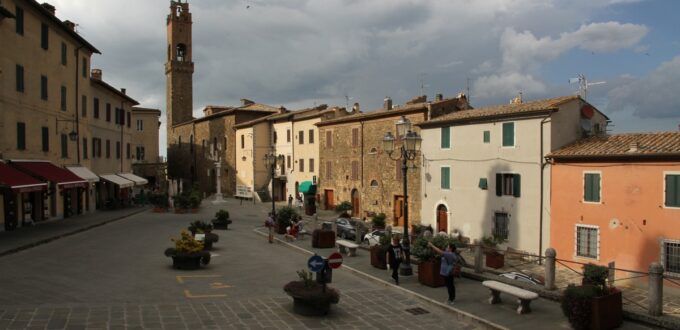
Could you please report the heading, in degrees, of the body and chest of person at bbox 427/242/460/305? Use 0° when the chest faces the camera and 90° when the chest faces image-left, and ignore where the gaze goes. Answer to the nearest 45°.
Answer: approximately 90°

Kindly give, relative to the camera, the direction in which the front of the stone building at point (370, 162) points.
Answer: facing the viewer and to the left of the viewer

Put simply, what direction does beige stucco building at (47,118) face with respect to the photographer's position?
facing the viewer and to the right of the viewer

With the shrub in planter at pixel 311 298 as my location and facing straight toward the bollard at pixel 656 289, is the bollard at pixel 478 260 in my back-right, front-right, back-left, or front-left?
front-left

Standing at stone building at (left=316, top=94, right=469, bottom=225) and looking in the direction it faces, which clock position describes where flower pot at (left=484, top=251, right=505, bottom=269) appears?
The flower pot is roughly at 10 o'clock from the stone building.

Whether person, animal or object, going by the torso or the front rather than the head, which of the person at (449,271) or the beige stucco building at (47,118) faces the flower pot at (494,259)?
the beige stucco building

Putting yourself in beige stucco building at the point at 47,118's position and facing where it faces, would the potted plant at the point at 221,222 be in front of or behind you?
in front

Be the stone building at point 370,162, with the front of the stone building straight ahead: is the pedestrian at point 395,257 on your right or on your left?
on your left

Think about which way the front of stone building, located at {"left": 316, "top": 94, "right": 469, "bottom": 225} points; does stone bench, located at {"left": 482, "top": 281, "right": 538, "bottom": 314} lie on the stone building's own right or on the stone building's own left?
on the stone building's own left

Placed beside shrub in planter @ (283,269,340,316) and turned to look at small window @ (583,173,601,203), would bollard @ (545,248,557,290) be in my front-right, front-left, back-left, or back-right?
front-right

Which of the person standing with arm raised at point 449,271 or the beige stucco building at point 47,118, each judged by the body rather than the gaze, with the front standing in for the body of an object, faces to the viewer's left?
the person standing with arm raised

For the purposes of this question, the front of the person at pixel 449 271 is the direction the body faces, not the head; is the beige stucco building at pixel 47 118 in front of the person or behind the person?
in front

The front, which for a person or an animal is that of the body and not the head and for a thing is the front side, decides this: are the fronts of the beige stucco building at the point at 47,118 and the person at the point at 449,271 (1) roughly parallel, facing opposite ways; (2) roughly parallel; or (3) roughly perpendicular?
roughly parallel, facing opposite ways

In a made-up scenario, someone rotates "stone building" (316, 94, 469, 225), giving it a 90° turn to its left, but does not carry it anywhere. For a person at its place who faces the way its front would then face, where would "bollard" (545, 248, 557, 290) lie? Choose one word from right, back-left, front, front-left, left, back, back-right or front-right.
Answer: front-right
